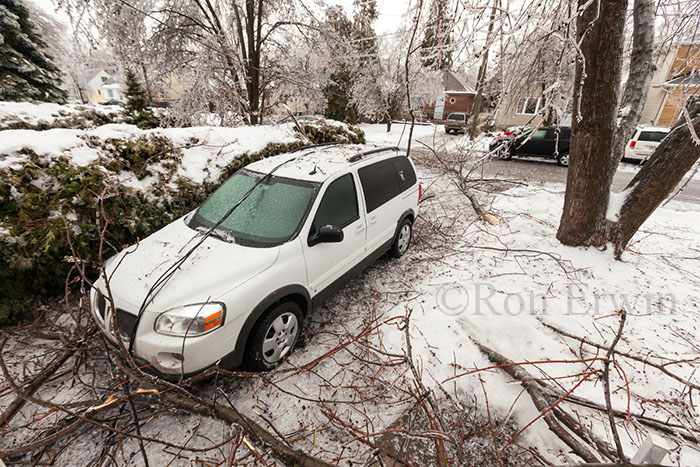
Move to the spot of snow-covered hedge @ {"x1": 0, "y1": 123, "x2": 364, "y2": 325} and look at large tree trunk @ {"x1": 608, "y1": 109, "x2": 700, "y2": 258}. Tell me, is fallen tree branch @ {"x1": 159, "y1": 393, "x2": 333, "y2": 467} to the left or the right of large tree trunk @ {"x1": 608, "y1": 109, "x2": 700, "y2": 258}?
right

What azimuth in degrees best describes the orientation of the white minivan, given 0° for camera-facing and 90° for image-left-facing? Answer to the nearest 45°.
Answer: approximately 45°

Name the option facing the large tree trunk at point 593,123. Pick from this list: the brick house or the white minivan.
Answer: the brick house

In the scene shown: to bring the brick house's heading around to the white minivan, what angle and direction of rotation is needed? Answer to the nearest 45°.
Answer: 0° — it already faces it

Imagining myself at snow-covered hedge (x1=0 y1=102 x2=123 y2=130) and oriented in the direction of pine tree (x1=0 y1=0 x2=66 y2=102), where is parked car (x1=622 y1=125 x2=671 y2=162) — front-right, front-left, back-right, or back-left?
back-right

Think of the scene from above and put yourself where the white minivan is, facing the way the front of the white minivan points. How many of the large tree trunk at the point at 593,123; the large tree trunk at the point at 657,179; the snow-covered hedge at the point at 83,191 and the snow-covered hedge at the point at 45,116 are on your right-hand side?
2

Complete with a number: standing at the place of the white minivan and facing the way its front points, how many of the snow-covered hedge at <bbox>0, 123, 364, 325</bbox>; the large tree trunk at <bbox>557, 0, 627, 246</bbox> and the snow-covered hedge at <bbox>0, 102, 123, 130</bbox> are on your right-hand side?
2

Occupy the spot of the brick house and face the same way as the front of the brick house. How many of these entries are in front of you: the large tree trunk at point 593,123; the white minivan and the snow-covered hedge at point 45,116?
3

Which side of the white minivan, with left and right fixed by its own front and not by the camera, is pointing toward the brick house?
back

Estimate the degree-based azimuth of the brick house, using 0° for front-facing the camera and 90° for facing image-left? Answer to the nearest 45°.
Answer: approximately 0°
